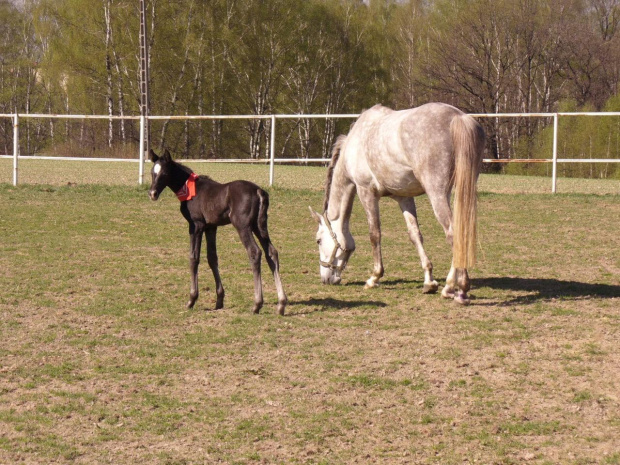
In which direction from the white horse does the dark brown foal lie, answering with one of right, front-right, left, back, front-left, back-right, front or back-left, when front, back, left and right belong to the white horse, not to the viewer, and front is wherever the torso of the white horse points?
left

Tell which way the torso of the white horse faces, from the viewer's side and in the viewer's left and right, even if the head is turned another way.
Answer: facing away from the viewer and to the left of the viewer
